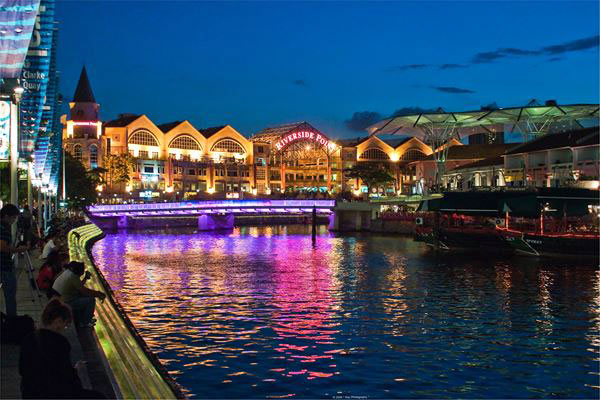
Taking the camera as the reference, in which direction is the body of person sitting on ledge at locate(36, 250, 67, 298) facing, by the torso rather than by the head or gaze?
to the viewer's right

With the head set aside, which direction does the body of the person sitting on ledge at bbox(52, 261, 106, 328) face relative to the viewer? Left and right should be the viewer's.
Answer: facing to the right of the viewer

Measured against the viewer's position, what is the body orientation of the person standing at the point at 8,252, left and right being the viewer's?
facing to the right of the viewer

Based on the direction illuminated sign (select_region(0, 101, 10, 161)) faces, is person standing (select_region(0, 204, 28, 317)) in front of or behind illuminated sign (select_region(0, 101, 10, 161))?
in front

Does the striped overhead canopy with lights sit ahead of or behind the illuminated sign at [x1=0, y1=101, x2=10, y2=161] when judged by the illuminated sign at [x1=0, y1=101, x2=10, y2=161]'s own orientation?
ahead

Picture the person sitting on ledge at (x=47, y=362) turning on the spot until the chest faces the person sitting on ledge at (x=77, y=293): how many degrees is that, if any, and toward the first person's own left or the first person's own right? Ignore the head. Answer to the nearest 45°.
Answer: approximately 45° to the first person's own left
